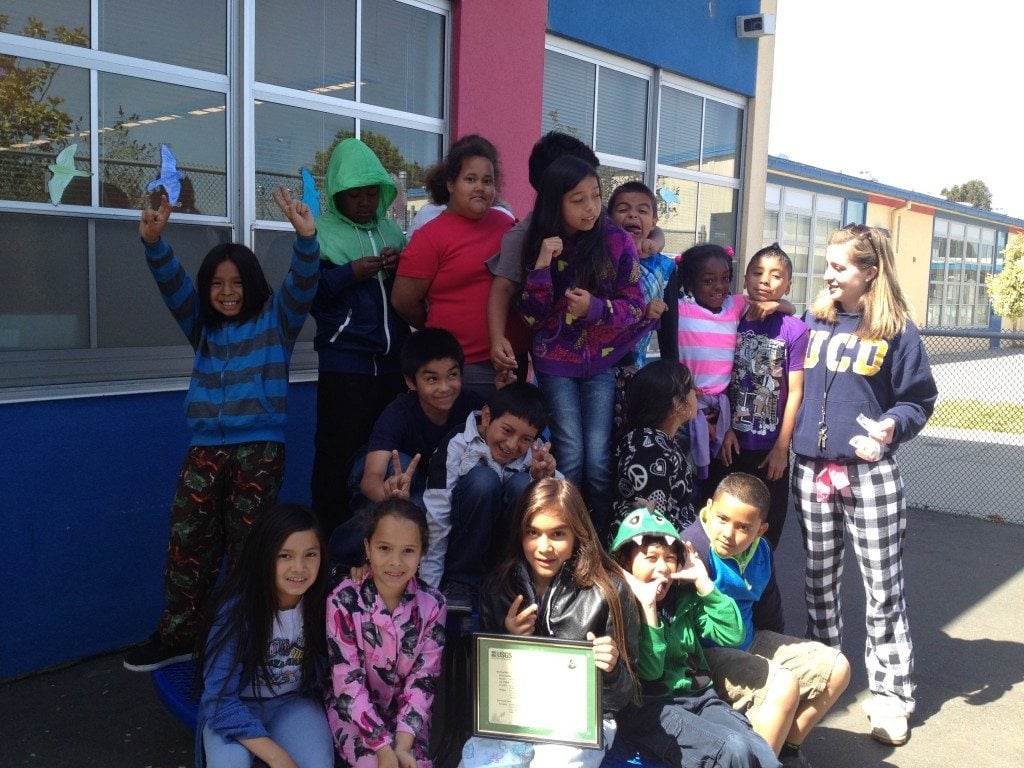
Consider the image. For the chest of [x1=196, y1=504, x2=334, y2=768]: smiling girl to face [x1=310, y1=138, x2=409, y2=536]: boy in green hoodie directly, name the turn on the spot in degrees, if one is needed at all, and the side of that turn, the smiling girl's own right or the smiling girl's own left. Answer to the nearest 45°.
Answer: approximately 135° to the smiling girl's own left

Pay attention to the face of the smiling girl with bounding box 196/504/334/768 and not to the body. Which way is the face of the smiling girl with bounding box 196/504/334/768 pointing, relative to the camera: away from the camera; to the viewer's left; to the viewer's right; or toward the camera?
toward the camera

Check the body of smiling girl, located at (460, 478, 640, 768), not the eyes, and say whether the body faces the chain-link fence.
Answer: no

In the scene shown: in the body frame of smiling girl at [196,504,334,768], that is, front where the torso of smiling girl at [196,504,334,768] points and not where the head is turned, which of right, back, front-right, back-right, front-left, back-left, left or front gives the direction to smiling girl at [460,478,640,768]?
front-left

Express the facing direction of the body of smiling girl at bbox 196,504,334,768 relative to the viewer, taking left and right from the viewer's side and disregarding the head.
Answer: facing the viewer and to the right of the viewer

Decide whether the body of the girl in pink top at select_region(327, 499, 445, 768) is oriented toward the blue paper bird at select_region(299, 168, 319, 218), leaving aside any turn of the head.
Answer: no

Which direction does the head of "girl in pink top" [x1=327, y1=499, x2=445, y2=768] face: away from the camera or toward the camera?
toward the camera

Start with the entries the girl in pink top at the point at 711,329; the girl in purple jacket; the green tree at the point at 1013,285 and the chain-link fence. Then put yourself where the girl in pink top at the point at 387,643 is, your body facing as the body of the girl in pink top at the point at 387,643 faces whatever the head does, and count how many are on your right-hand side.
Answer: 0

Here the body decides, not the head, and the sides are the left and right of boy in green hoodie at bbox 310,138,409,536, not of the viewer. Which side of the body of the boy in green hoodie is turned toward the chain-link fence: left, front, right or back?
left

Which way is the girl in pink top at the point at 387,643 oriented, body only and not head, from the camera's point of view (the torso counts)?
toward the camera

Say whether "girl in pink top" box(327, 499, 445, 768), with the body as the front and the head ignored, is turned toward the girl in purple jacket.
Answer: no

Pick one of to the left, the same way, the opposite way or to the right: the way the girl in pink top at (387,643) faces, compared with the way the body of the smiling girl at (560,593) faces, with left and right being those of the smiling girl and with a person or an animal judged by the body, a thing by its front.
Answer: the same way

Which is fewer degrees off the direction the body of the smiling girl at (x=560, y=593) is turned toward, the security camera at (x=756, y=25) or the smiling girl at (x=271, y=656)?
the smiling girl

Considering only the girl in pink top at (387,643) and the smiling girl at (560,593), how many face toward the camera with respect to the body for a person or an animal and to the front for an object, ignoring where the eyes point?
2

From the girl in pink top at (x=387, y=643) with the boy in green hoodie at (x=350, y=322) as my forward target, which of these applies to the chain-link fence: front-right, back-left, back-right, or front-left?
front-right

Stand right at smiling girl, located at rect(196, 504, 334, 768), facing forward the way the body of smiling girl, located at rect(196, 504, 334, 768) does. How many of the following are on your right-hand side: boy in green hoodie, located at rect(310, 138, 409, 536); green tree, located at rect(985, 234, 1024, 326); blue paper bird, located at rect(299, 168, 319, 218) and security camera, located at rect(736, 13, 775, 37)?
0

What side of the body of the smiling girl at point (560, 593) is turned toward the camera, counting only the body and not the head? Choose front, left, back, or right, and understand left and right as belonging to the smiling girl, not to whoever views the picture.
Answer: front

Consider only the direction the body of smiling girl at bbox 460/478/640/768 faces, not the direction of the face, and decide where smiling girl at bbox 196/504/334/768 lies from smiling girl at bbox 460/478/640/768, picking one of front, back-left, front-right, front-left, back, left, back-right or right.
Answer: right

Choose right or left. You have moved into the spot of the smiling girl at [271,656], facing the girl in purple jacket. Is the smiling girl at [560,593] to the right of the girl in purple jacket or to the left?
right
